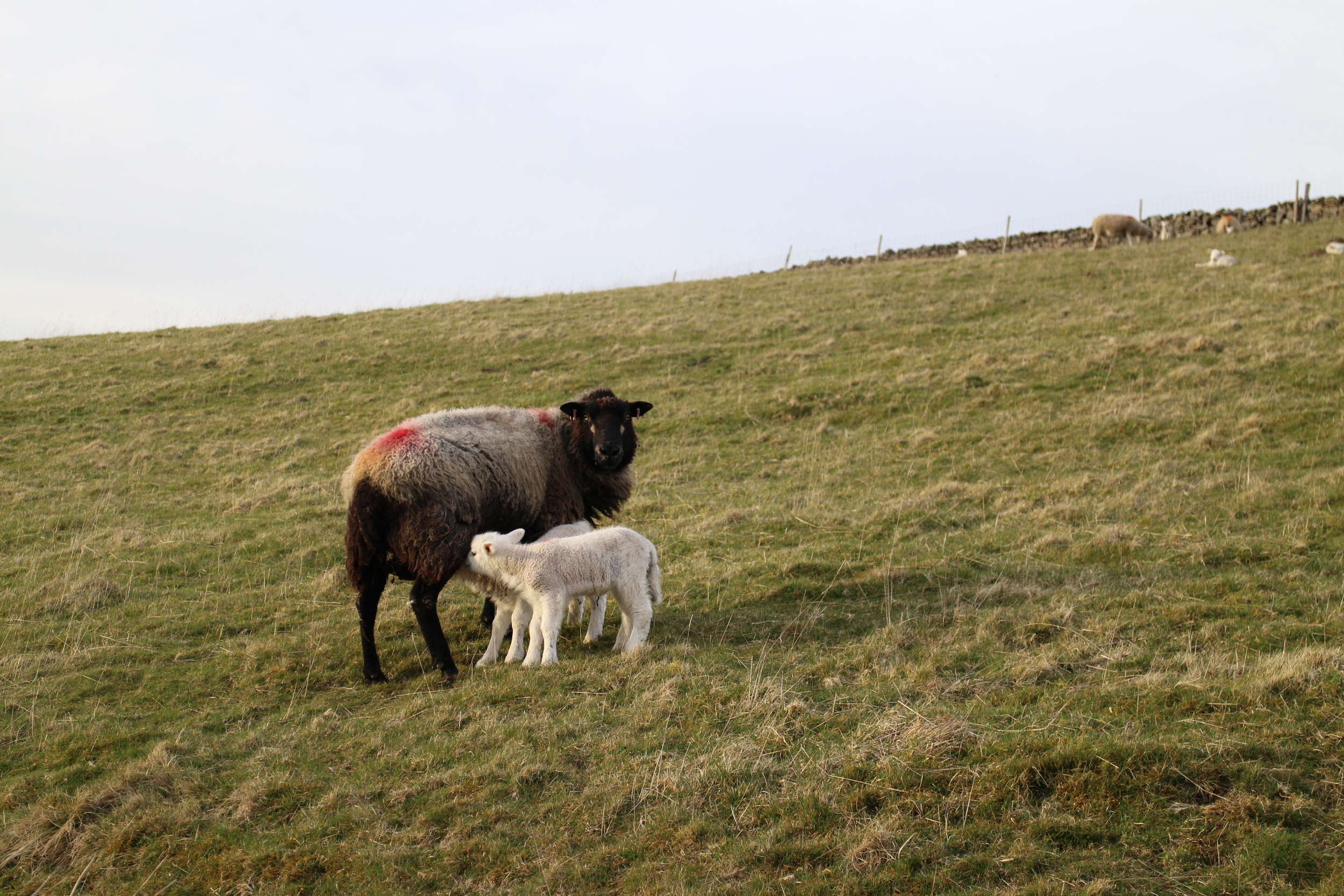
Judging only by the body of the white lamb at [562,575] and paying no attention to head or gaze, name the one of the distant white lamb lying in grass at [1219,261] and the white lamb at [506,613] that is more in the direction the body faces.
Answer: the white lamb

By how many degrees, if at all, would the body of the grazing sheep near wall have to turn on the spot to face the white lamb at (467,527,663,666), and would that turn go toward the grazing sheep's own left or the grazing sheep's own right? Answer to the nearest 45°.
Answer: approximately 90° to the grazing sheep's own right

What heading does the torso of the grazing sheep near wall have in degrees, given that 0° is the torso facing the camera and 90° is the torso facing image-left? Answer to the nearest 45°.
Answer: approximately 270°

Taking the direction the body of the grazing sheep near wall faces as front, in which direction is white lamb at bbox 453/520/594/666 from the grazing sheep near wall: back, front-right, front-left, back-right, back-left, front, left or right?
right

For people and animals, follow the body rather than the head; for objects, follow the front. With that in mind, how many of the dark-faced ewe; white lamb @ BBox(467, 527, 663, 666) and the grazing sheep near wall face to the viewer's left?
1

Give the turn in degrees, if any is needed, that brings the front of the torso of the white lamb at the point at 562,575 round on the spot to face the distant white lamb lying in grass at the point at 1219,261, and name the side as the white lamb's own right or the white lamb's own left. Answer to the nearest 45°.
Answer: approximately 135° to the white lamb's own right

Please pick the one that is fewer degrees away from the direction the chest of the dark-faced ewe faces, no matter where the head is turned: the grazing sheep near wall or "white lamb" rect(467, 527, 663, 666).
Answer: the grazing sheep near wall

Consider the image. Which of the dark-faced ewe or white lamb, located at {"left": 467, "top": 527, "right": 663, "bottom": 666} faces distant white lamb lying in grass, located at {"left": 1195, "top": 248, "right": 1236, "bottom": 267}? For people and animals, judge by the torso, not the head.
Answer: the dark-faced ewe

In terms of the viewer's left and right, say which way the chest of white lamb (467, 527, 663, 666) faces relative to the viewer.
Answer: facing to the left of the viewer

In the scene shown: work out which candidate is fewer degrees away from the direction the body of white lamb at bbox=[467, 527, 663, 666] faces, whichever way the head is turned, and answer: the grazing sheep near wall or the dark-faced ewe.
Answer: the dark-faced ewe

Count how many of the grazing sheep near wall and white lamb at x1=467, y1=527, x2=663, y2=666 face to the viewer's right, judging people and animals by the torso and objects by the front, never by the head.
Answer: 1

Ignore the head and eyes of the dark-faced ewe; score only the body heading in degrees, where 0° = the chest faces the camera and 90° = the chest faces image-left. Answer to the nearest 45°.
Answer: approximately 225°

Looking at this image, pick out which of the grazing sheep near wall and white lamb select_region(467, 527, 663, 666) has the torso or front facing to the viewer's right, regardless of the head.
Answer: the grazing sheep near wall
